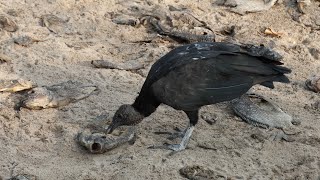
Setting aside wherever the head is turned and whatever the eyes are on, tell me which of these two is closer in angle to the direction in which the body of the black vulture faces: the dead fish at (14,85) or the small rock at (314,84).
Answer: the dead fish

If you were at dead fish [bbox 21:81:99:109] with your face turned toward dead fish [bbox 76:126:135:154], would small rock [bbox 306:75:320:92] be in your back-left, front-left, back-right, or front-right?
front-left

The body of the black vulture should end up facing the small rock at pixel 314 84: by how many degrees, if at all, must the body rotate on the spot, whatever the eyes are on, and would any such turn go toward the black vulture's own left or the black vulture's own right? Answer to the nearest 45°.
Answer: approximately 135° to the black vulture's own right

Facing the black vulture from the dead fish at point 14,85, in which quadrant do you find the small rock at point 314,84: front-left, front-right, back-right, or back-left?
front-left

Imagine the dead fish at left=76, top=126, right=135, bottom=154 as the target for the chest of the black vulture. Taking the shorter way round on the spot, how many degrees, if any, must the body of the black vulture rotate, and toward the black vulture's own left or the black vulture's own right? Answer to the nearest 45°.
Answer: approximately 45° to the black vulture's own left

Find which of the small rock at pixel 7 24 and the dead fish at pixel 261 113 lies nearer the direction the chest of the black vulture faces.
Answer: the small rock

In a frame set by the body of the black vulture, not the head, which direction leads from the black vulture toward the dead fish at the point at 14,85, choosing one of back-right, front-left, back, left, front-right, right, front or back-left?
front

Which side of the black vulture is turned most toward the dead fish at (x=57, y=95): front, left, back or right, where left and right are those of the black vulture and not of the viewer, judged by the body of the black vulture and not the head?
front

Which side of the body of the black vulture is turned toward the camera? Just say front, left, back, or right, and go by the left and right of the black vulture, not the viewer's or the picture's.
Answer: left
